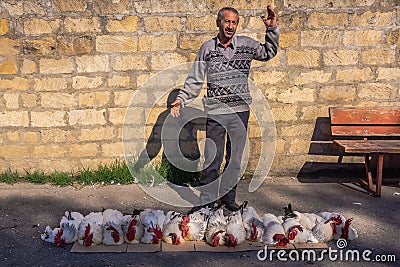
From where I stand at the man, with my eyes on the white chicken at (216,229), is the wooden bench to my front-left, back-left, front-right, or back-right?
back-left

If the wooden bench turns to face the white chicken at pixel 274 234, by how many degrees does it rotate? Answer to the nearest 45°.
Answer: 0° — it already faces it

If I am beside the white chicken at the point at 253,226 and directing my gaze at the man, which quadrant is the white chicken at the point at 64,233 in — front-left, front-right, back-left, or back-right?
front-left

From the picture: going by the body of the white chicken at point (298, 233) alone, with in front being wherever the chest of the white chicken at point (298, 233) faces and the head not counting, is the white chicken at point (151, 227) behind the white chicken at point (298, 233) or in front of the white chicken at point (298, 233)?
in front

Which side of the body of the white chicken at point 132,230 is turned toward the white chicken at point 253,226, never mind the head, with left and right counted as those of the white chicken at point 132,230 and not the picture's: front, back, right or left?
left

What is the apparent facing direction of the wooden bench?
toward the camera

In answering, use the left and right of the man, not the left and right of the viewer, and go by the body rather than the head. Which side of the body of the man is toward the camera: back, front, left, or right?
front
